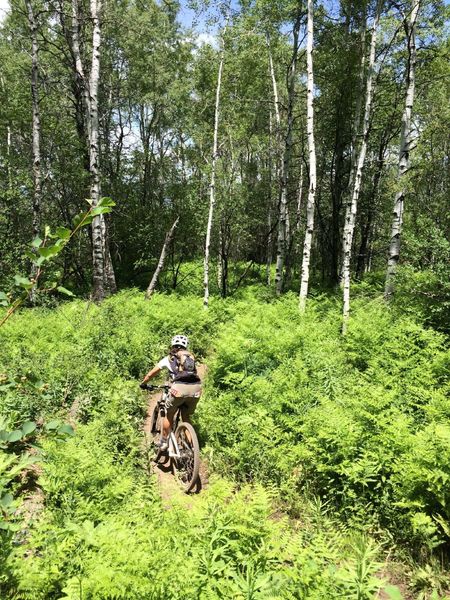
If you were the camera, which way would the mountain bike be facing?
facing away from the viewer and to the left of the viewer

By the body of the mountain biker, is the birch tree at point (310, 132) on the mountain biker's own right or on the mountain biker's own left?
on the mountain biker's own right

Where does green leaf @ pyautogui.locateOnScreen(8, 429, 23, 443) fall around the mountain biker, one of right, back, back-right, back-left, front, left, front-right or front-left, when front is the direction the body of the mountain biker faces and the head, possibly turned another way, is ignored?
back-left

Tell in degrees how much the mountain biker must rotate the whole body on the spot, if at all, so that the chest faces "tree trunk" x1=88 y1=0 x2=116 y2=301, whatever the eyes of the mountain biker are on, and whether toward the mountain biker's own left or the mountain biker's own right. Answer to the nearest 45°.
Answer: approximately 45° to the mountain biker's own right

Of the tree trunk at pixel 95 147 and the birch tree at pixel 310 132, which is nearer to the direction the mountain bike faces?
the tree trunk

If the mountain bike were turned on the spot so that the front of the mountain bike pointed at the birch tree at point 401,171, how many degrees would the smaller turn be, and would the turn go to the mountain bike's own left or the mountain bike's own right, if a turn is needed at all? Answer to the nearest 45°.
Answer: approximately 90° to the mountain bike's own right

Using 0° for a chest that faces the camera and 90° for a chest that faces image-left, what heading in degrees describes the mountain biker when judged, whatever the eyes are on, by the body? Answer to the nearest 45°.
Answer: approximately 135°

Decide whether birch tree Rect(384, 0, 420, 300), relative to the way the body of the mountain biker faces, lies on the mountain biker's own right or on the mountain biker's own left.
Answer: on the mountain biker's own right

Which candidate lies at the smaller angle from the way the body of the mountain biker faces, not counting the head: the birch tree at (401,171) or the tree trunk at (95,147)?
the tree trunk

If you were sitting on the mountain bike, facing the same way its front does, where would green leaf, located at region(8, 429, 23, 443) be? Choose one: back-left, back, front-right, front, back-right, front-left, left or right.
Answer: back-left
